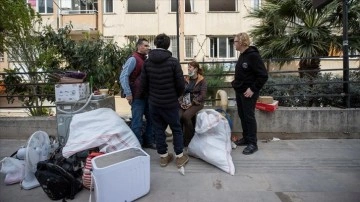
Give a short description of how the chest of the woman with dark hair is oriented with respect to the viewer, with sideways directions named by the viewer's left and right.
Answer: facing the viewer and to the left of the viewer

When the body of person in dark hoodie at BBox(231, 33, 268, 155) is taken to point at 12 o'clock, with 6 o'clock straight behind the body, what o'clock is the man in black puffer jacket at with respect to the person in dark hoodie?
The man in black puffer jacket is roughly at 12 o'clock from the person in dark hoodie.

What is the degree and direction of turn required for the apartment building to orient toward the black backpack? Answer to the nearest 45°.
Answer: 0° — it already faces it

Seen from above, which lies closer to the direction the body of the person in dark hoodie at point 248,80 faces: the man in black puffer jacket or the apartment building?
the man in black puffer jacket

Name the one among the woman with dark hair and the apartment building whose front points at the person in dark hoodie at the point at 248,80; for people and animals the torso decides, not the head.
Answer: the apartment building

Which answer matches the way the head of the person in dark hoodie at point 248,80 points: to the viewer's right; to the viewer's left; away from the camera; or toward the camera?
to the viewer's left

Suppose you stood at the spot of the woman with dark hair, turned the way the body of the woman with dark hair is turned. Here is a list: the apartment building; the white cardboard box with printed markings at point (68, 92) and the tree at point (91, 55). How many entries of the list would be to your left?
0

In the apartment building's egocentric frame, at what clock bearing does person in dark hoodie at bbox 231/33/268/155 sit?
The person in dark hoodie is roughly at 12 o'clock from the apartment building.

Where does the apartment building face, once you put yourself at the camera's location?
facing the viewer

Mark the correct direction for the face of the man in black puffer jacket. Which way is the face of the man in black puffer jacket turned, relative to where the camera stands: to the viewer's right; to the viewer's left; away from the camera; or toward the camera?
away from the camera

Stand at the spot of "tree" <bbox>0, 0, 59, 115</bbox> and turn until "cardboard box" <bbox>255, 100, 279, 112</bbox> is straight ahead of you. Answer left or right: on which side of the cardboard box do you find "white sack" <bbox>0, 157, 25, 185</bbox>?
right

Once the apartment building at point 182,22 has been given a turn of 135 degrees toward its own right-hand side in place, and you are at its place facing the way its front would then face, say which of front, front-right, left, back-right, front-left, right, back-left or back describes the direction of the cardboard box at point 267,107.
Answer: back-left

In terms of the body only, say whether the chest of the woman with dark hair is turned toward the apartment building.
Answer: no

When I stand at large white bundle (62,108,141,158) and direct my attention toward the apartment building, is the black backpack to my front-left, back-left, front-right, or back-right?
back-left
